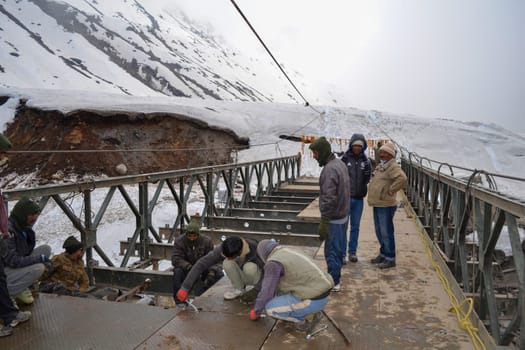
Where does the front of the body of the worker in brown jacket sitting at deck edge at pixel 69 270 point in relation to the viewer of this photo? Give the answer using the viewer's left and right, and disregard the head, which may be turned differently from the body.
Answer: facing to the right of the viewer

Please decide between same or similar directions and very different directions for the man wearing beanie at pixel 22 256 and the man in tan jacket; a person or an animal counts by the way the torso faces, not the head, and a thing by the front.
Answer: very different directions

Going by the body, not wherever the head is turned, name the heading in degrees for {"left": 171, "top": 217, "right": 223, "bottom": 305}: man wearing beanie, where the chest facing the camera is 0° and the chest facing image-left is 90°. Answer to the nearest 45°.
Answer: approximately 0°

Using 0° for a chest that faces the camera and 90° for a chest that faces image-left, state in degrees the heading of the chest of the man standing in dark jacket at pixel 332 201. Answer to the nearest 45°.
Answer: approximately 90°

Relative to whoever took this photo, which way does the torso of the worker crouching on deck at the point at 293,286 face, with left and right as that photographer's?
facing to the left of the viewer

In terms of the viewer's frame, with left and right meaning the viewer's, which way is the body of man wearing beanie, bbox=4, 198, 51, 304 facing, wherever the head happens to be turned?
facing to the right of the viewer

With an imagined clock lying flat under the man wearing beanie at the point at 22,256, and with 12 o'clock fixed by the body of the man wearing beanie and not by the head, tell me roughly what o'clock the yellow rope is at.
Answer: The yellow rope is roughly at 1 o'clock from the man wearing beanie.

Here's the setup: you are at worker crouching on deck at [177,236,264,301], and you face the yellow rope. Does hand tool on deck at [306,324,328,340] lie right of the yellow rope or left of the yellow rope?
right

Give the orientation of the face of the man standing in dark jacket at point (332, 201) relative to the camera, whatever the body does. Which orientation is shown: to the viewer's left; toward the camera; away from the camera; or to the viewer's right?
to the viewer's left
